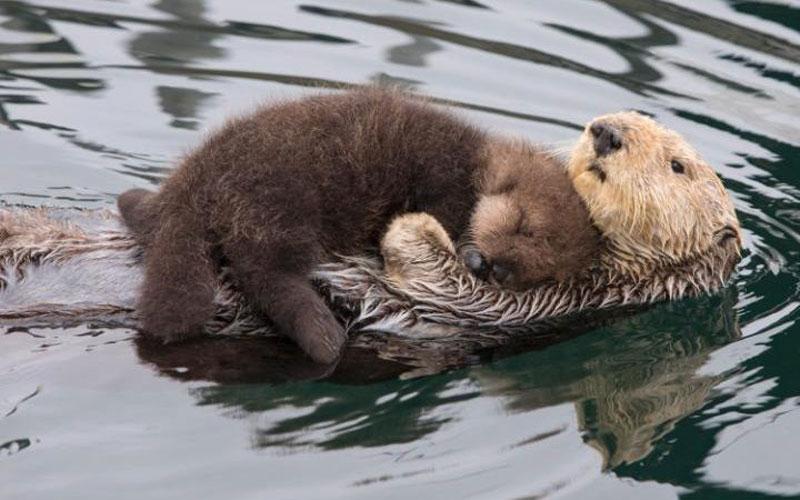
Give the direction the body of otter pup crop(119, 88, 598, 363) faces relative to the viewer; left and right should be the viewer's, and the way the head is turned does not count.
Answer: facing to the right of the viewer
